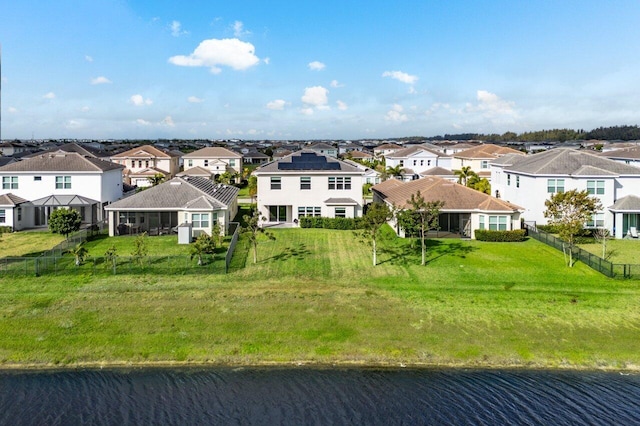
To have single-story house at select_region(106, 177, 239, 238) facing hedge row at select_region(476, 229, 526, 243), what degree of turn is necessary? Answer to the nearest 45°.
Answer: approximately 90° to its right

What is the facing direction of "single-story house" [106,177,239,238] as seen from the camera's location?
facing away from the viewer

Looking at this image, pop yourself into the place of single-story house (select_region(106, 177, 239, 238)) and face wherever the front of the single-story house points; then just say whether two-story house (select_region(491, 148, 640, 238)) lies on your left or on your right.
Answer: on your right

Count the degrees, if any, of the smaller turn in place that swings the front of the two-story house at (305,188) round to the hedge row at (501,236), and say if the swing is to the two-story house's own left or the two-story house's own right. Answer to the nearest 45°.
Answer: approximately 135° to the two-story house's own right

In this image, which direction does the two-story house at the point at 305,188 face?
away from the camera

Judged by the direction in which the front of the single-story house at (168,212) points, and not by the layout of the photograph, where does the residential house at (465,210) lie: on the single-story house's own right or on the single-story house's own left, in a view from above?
on the single-story house's own right

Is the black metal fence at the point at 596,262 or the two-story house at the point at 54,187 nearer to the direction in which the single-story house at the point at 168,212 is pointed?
the two-story house

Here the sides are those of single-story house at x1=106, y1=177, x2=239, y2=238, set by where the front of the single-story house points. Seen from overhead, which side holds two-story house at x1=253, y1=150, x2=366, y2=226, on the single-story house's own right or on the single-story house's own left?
on the single-story house's own right

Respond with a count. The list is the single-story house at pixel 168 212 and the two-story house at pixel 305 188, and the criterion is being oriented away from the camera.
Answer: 2
